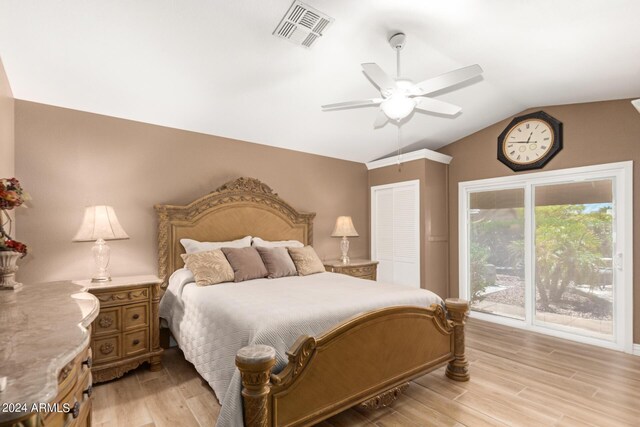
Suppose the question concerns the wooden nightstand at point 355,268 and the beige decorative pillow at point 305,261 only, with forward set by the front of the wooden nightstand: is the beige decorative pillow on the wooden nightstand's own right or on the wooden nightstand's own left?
on the wooden nightstand's own right

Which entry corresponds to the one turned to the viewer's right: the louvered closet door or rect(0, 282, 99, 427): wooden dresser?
the wooden dresser

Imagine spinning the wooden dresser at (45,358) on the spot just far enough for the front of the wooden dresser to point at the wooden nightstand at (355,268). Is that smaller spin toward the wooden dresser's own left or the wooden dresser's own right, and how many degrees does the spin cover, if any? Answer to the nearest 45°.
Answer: approximately 45° to the wooden dresser's own left

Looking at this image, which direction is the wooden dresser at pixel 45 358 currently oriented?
to the viewer's right

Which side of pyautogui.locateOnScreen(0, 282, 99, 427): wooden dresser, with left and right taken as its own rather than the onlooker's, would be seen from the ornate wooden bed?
front

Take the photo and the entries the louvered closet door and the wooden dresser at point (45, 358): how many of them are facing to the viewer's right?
1

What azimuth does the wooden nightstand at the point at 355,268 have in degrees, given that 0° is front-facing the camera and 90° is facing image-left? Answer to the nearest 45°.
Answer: approximately 315°

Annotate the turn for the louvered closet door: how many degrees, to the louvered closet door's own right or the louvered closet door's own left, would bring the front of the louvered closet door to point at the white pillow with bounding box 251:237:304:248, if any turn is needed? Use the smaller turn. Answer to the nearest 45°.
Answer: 0° — it already faces it

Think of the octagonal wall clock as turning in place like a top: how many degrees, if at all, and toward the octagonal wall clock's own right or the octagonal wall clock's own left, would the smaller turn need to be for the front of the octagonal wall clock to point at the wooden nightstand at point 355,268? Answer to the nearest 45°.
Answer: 0° — it already faces it

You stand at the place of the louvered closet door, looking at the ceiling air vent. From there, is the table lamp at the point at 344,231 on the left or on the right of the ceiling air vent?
right

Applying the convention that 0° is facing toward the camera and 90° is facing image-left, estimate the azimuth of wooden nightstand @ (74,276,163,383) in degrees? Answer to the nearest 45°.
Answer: approximately 315°

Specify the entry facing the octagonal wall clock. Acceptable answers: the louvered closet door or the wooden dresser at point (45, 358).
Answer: the wooden dresser

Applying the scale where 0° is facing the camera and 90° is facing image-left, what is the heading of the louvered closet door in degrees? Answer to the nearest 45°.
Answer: approximately 45°
